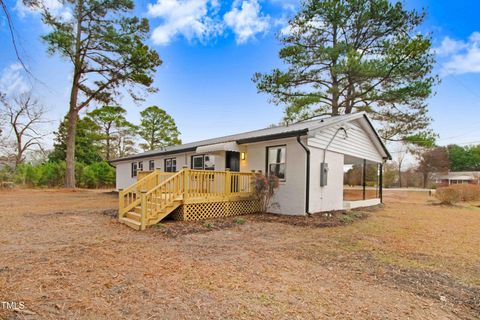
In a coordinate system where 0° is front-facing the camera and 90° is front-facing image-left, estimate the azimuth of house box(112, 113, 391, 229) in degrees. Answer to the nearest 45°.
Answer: approximately 45°

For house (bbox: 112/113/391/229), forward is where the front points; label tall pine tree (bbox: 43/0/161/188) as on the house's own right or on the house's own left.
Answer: on the house's own right

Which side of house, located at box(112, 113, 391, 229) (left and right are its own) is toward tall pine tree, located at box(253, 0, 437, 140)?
back

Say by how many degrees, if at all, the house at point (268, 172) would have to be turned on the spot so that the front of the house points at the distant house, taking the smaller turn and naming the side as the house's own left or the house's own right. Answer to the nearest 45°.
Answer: approximately 180°

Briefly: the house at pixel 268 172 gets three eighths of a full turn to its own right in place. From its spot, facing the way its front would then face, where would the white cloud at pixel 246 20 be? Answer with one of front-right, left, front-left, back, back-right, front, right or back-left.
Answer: front

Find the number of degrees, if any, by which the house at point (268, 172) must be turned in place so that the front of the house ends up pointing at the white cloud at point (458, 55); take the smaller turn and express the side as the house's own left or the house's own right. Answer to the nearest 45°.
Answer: approximately 180°

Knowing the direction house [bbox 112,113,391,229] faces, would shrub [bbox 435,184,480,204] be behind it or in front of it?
behind
